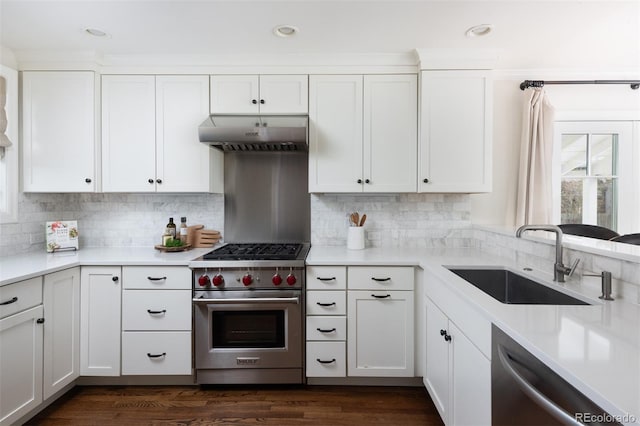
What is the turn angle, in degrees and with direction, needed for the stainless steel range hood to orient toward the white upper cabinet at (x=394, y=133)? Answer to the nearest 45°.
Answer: approximately 90° to its left

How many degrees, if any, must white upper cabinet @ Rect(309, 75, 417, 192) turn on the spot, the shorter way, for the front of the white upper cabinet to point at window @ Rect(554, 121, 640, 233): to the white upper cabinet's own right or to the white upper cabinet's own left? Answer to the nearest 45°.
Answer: approximately 90° to the white upper cabinet's own left

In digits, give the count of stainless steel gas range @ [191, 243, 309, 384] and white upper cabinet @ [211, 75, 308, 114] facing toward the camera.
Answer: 2

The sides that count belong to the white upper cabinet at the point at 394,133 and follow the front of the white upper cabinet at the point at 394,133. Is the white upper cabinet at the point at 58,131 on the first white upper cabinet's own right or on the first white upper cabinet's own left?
on the first white upper cabinet's own right

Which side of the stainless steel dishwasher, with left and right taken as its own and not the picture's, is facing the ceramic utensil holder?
right

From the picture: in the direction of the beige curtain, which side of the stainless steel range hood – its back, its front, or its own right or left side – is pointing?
left

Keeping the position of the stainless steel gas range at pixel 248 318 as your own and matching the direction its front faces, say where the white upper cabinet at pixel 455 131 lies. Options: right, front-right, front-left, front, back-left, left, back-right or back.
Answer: left

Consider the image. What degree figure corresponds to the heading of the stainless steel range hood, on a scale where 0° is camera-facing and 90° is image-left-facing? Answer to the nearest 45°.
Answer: approximately 0°
